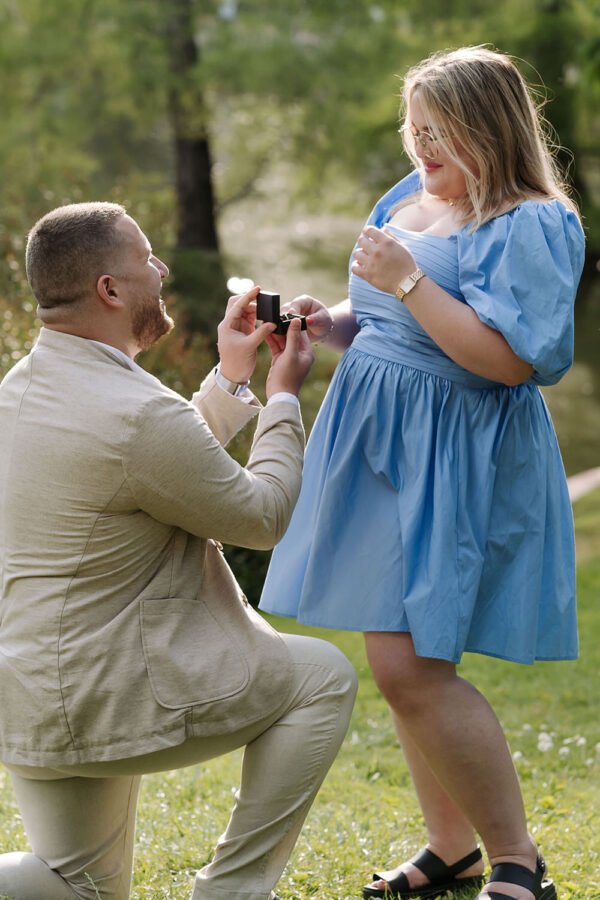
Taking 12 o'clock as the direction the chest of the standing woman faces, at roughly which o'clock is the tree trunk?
The tree trunk is roughly at 4 o'clock from the standing woman.

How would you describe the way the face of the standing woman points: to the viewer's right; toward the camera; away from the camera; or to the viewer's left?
to the viewer's left

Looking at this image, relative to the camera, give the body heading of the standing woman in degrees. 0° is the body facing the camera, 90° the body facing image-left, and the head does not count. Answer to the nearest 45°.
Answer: approximately 45°
